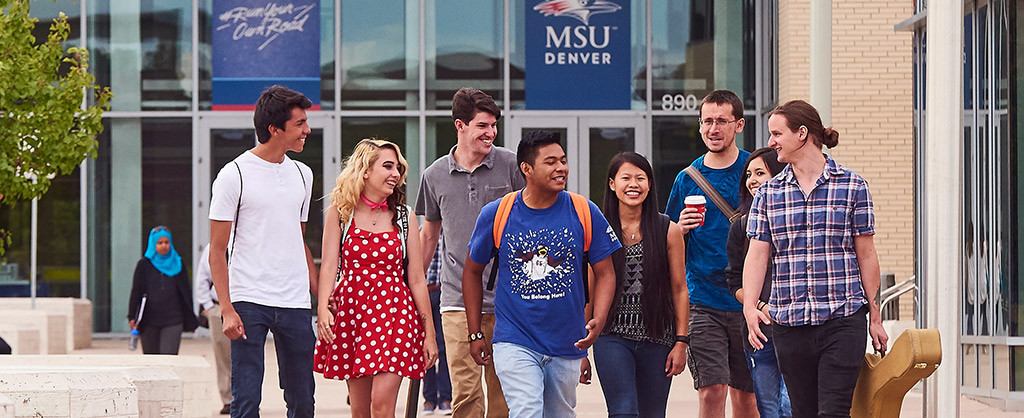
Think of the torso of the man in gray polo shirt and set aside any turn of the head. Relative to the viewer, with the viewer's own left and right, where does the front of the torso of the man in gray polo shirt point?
facing the viewer

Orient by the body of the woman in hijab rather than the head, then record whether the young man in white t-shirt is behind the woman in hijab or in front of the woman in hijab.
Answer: in front

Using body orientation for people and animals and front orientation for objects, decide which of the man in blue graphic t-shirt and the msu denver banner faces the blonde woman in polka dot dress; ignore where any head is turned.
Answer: the msu denver banner

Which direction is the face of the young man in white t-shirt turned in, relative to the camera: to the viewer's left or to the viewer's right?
to the viewer's right

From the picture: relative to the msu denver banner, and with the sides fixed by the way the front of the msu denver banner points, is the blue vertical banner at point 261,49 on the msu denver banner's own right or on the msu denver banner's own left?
on the msu denver banner's own right

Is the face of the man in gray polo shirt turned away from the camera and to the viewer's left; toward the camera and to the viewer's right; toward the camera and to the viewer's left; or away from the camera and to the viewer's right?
toward the camera and to the viewer's right

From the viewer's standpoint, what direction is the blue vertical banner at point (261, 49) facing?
toward the camera

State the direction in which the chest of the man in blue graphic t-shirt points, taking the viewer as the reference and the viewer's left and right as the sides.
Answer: facing the viewer

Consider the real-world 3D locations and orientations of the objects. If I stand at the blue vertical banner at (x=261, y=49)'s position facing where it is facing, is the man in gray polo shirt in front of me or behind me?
in front

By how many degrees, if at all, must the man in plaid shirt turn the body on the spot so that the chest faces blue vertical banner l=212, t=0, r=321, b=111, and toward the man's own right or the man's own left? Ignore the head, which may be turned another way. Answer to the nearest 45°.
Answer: approximately 135° to the man's own right
